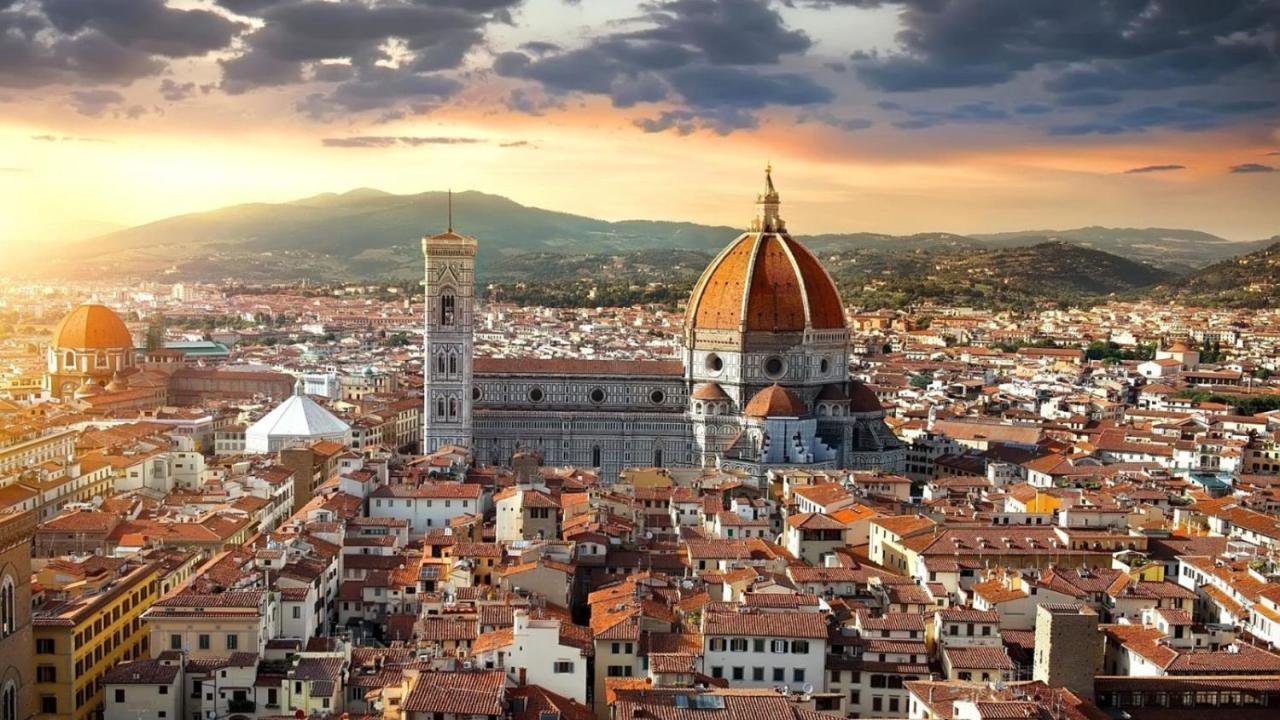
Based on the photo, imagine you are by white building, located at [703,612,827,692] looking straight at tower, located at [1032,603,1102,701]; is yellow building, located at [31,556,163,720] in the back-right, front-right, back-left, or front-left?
back-right

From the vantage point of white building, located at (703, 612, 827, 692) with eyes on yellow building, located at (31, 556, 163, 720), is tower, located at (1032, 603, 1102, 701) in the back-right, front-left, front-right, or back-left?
back-left

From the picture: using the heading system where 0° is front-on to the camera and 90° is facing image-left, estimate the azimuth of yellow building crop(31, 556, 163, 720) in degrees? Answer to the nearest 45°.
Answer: approximately 315°
